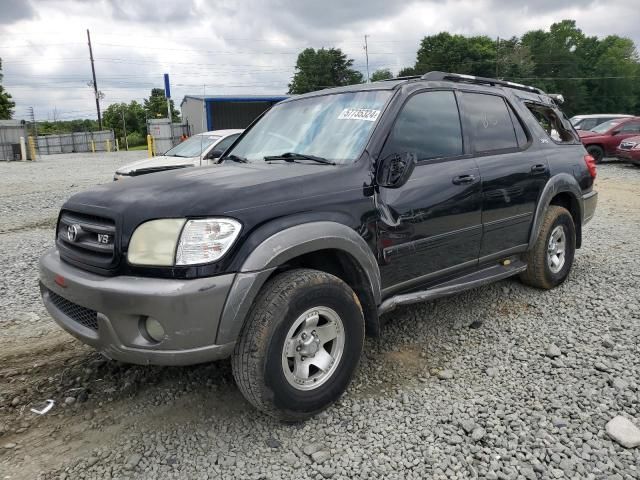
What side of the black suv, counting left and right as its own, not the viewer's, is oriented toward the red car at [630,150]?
back

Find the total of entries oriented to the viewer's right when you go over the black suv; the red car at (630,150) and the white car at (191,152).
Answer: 0

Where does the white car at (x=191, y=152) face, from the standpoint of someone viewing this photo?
facing the viewer and to the left of the viewer

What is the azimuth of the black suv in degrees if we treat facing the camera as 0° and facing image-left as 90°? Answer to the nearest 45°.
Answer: approximately 45°

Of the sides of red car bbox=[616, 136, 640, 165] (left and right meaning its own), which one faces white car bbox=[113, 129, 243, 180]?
front

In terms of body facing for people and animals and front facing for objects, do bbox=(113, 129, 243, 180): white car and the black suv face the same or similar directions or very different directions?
same or similar directions

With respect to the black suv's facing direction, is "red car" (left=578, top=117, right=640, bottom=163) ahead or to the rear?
to the rear

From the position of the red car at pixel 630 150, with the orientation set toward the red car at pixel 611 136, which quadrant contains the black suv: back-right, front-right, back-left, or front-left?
back-left

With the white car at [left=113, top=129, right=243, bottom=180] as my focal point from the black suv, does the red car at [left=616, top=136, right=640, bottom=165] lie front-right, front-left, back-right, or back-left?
front-right

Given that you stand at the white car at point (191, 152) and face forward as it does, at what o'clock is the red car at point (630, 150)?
The red car is roughly at 7 o'clock from the white car.

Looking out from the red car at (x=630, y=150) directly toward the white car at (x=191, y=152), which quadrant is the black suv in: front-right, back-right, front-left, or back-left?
front-left

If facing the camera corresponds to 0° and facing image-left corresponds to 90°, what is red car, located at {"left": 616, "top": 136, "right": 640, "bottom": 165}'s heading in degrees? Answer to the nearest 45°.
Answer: approximately 45°

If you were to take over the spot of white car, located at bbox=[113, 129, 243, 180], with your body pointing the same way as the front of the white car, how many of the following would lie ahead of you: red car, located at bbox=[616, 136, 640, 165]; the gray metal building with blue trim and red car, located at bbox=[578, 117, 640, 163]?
0

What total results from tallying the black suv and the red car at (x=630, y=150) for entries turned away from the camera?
0

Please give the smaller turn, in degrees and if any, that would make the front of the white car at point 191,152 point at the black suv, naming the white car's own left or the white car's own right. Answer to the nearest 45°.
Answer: approximately 45° to the white car's own left

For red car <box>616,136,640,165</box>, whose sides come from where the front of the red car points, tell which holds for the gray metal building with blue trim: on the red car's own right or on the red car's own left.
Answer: on the red car's own right

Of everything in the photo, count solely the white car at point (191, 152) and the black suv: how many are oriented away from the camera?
0
